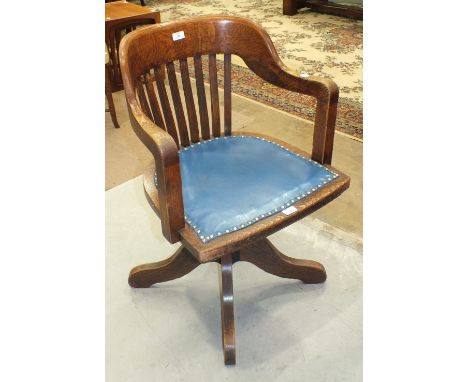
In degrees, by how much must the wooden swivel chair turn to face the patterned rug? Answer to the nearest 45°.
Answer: approximately 135° to its left

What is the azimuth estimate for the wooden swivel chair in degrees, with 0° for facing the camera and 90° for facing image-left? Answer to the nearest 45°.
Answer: approximately 315°
